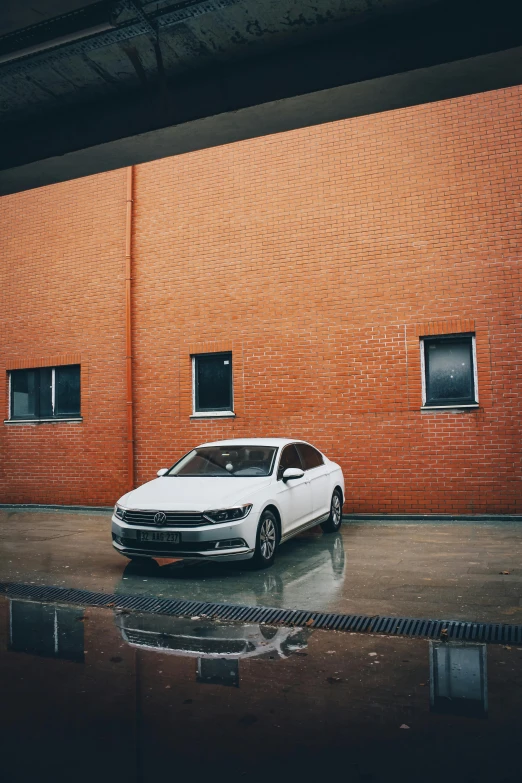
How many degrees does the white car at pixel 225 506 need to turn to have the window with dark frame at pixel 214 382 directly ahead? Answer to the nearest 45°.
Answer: approximately 135° to its right

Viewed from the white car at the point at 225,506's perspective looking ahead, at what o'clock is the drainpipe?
The drainpipe is roughly at 4 o'clock from the white car.

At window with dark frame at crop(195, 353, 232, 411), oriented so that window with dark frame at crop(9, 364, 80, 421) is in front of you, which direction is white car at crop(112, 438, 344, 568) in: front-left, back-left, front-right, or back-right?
back-left

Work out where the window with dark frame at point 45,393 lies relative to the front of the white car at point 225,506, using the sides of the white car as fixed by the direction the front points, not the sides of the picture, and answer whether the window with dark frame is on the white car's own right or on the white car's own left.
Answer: on the white car's own right

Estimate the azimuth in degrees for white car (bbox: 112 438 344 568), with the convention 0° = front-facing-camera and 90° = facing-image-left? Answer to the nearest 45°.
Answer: approximately 45°

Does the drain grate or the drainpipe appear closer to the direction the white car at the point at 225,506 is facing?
the drain grate

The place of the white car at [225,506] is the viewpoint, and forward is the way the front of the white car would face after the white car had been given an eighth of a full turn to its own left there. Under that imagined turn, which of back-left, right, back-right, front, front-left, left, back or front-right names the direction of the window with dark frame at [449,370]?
back-left
